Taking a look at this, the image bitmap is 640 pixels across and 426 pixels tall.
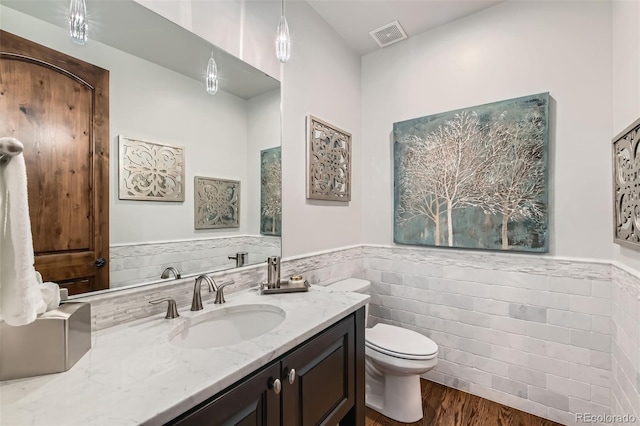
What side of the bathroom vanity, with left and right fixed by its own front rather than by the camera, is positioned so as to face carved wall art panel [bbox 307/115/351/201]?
left

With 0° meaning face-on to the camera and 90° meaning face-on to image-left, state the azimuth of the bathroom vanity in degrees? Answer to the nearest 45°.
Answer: approximately 315°

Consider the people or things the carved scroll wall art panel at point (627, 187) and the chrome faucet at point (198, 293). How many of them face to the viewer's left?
1

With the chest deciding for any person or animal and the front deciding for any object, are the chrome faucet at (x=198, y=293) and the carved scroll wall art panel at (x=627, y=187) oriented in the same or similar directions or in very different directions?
very different directions

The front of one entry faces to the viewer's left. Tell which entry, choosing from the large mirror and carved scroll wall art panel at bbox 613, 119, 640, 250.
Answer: the carved scroll wall art panel

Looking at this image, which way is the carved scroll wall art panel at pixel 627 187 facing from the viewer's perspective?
to the viewer's left

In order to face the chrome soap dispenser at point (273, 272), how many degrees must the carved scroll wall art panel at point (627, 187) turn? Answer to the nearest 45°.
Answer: approximately 45° to its left

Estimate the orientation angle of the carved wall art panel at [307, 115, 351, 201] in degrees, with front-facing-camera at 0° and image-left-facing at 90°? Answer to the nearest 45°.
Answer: approximately 315°

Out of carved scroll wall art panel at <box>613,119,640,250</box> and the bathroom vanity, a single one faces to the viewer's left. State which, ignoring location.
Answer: the carved scroll wall art panel
